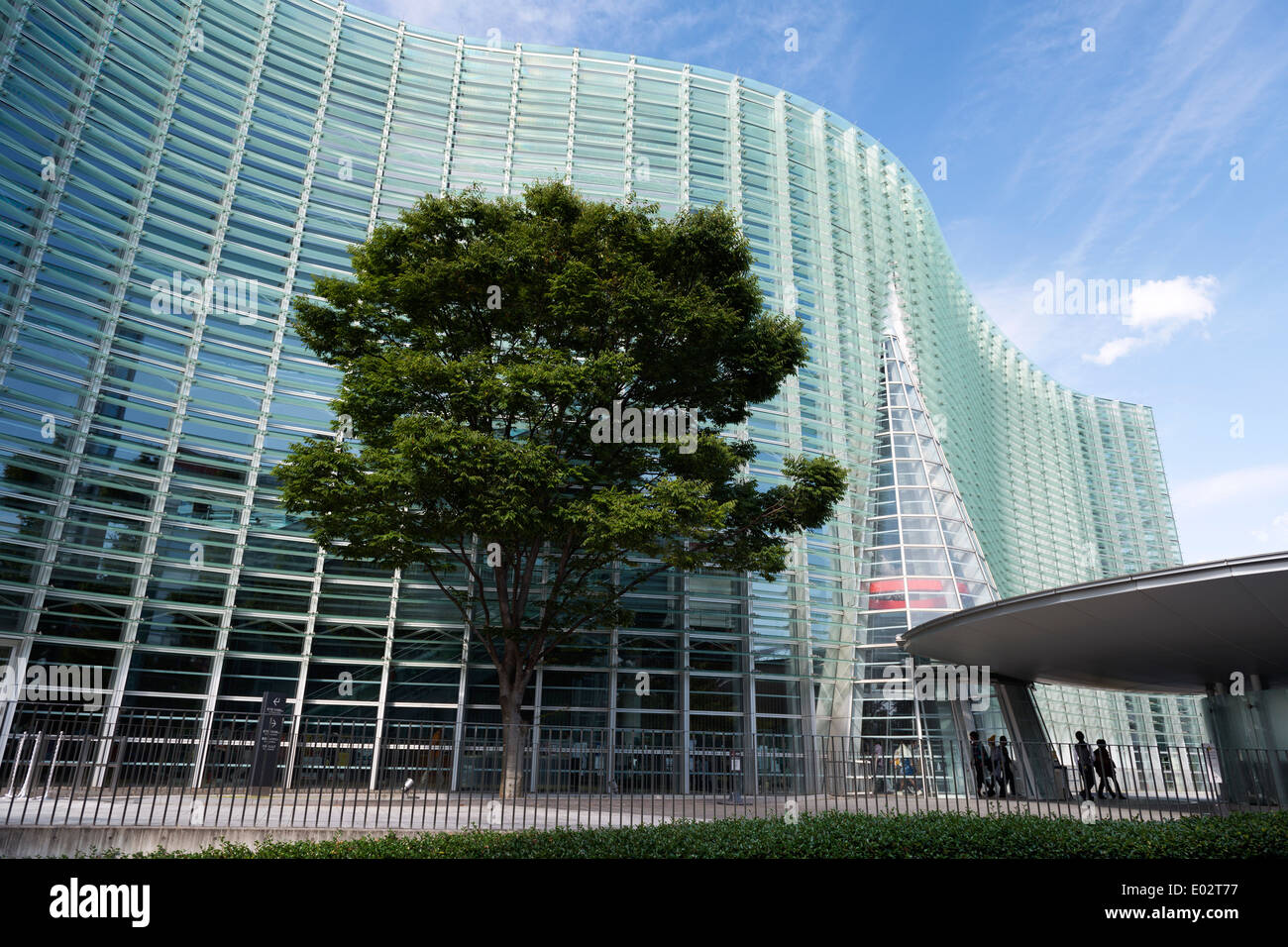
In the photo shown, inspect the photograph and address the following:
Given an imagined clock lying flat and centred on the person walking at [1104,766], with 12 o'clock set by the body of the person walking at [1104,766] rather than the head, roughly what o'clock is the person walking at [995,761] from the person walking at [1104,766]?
the person walking at [995,761] is roughly at 1 o'clock from the person walking at [1104,766].

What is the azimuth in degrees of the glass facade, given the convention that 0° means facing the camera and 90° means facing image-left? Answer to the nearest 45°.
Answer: approximately 315°

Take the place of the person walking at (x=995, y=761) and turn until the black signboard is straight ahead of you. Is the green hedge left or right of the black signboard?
left

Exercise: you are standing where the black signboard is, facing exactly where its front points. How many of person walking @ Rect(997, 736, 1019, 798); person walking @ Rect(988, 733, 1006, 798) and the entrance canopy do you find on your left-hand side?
3

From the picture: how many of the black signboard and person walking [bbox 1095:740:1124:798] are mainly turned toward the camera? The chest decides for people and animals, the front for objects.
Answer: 1

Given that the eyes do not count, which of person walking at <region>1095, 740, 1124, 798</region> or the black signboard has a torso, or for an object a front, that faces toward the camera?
the black signboard

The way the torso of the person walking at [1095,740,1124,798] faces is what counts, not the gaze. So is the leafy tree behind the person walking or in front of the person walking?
in front

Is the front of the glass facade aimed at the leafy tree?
yes

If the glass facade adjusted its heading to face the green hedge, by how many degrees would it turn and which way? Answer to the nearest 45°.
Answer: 0° — it already faces it

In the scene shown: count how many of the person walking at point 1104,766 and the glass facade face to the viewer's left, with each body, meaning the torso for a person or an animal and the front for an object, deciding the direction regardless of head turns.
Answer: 1

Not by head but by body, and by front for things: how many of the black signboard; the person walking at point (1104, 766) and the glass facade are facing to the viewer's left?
1

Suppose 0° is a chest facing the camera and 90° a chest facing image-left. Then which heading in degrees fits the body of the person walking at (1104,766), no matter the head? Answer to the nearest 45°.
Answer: approximately 90°

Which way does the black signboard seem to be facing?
toward the camera

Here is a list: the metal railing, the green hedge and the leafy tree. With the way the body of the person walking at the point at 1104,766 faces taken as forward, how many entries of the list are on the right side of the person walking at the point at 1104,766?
0
